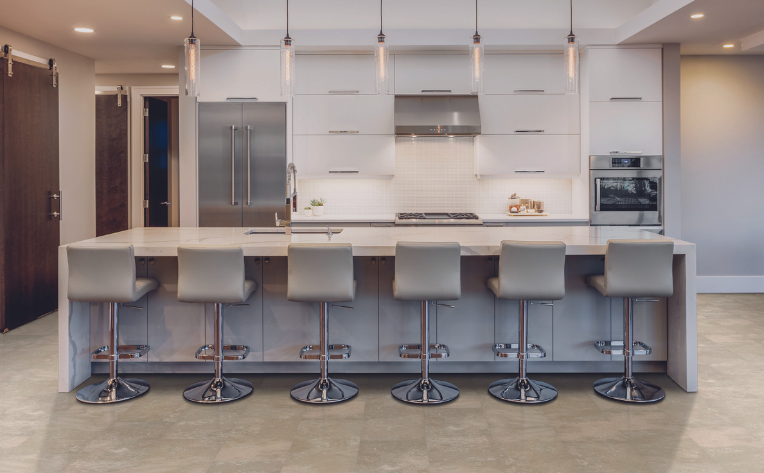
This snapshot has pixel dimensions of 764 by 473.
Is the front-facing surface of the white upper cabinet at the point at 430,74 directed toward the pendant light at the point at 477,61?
yes

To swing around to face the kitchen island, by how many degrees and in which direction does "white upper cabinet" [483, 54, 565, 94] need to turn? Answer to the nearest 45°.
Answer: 0° — it already faces it

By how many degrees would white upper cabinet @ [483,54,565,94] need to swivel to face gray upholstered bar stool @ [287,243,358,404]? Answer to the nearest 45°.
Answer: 0° — it already faces it
